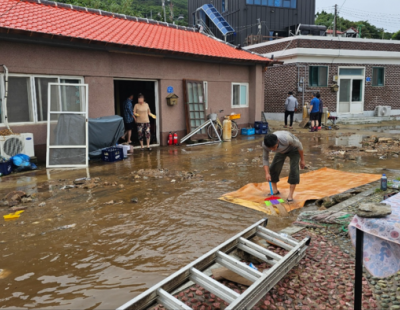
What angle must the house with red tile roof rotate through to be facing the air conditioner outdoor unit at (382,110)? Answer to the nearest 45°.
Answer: approximately 90° to its left

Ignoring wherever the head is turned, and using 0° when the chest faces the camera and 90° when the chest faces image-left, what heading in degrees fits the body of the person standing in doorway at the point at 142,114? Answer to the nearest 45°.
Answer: approximately 0°

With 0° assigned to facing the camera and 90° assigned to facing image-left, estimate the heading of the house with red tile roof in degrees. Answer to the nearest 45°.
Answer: approximately 315°

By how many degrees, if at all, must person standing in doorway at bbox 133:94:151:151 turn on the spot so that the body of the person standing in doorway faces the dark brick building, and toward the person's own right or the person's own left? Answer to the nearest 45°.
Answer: approximately 135° to the person's own left

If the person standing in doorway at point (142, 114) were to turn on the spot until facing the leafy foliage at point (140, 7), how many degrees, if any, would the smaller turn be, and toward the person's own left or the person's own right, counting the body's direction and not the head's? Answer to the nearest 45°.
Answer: approximately 180°

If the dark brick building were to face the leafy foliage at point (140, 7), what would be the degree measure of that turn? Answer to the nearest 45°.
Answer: approximately 135° to its right

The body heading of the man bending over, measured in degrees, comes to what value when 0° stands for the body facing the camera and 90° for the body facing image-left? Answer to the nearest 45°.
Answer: approximately 45°

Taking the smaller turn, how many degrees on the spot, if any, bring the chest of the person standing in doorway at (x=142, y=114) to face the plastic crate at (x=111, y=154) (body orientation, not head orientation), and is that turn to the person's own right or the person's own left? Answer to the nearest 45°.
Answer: approximately 45° to the person's own right

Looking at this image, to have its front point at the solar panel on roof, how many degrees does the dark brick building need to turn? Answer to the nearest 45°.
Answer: approximately 135° to its right

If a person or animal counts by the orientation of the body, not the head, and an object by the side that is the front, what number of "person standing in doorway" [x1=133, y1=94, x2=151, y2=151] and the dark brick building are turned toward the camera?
2
